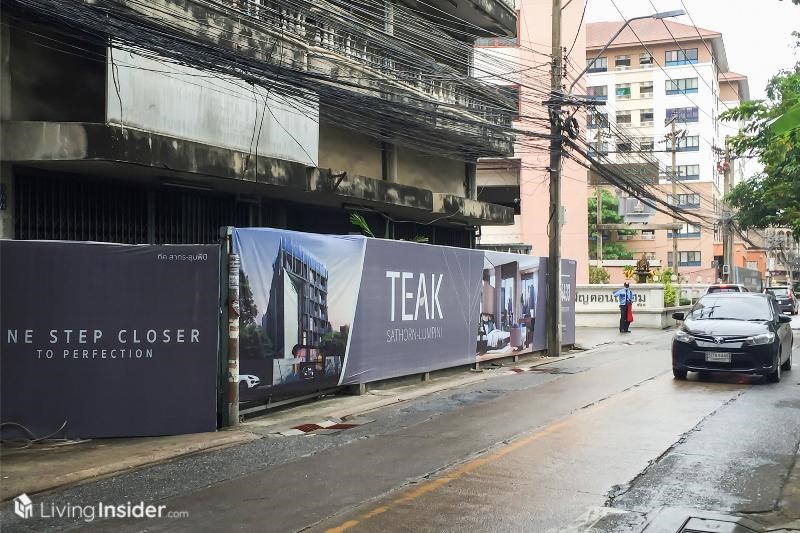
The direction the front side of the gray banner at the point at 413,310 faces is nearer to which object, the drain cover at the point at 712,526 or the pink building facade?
the drain cover

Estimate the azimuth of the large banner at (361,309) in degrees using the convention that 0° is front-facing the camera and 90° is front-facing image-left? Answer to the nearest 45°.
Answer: approximately 315°

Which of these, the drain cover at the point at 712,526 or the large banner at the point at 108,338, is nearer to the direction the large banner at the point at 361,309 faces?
the drain cover

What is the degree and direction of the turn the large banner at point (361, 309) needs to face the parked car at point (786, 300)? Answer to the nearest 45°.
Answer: approximately 90° to its left

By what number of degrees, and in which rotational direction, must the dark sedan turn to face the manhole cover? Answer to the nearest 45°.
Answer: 0° — it already faces it

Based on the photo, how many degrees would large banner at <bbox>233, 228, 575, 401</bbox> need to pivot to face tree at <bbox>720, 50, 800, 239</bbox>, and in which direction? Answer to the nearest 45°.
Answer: approximately 90° to its left

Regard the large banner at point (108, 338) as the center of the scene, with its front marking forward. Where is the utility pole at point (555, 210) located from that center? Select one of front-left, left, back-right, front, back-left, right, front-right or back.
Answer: back-left

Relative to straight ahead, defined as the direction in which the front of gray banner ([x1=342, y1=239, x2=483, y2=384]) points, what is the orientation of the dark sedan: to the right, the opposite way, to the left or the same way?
to the right

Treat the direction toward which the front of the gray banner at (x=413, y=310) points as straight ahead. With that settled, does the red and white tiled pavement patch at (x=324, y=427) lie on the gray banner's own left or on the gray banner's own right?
on the gray banner's own right
